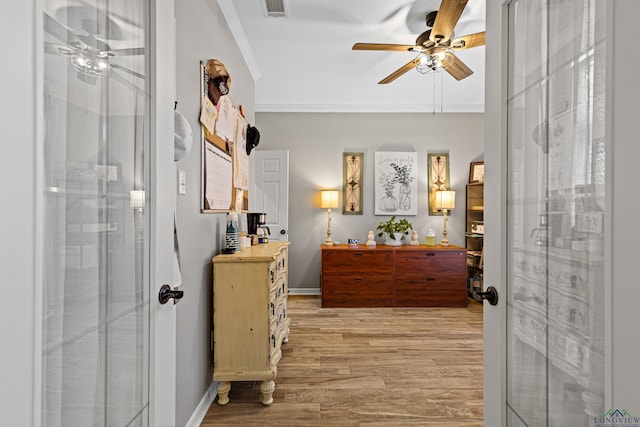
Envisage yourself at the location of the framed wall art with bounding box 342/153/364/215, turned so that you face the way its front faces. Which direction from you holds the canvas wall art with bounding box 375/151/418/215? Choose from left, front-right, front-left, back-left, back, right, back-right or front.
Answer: left

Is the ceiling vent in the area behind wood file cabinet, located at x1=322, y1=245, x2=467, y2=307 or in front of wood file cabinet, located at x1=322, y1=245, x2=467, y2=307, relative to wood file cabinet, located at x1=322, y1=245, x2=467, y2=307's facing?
in front

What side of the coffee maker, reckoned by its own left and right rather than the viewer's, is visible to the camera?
right

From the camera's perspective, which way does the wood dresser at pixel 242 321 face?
to the viewer's right

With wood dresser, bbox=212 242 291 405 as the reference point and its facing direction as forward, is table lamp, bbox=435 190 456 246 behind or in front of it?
in front

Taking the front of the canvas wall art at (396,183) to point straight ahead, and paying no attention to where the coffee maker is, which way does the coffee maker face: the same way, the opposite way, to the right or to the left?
to the left

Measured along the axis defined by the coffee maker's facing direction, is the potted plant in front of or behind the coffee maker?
in front

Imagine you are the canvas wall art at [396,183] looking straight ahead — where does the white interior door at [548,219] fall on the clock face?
The white interior door is roughly at 12 o'clock from the canvas wall art.

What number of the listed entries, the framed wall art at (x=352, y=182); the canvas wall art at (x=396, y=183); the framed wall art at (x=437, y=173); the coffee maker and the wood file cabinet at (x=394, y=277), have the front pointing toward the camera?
4

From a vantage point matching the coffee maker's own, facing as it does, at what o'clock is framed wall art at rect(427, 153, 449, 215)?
The framed wall art is roughly at 11 o'clock from the coffee maker.
